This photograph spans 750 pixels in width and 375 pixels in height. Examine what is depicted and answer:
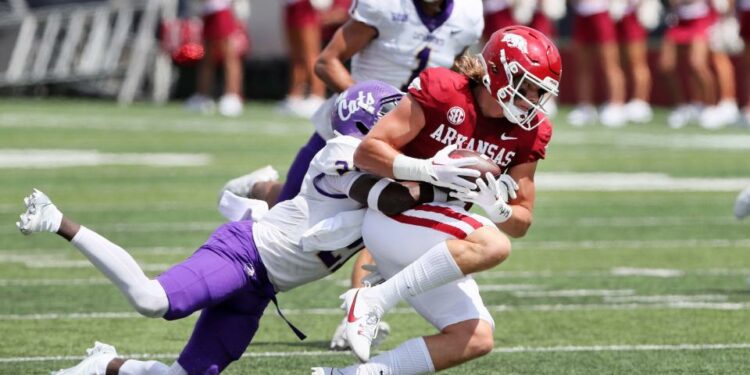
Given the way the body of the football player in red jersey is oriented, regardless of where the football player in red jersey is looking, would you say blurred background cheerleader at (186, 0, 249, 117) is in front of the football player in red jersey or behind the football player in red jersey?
behind

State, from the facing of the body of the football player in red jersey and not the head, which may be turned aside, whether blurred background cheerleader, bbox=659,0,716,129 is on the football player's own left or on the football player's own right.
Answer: on the football player's own left

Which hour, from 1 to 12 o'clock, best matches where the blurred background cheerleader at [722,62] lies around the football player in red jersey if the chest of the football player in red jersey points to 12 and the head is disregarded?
The blurred background cheerleader is roughly at 8 o'clock from the football player in red jersey.

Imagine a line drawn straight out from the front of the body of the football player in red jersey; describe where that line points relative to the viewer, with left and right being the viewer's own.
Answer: facing the viewer and to the right of the viewer
